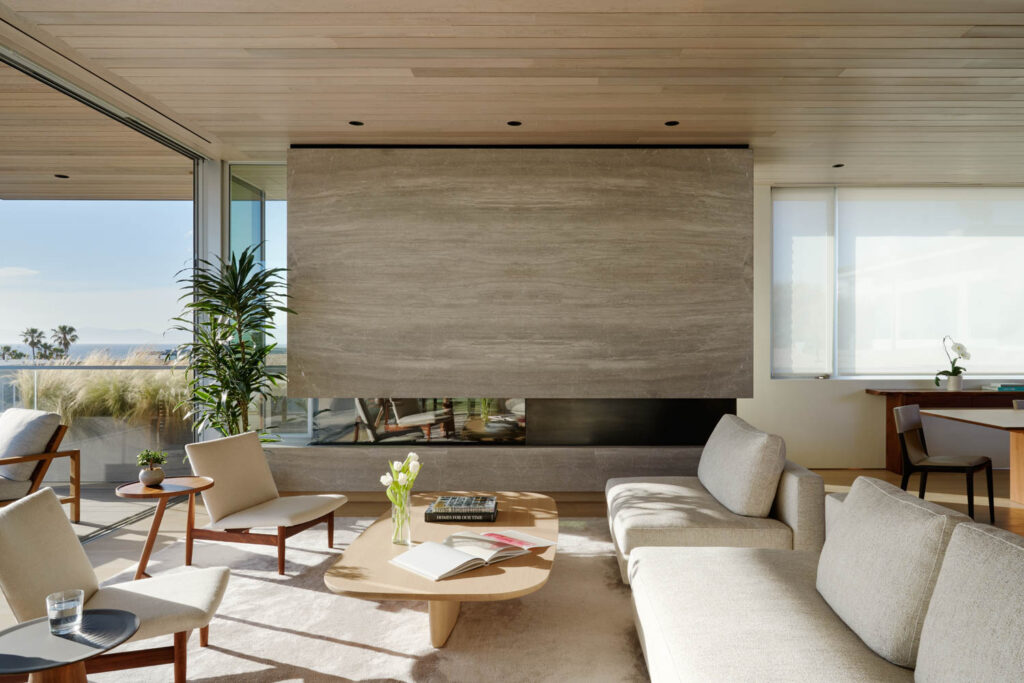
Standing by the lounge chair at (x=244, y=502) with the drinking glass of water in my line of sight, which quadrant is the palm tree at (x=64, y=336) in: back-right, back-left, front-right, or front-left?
back-right

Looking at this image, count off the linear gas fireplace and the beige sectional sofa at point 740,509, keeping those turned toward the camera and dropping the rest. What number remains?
1

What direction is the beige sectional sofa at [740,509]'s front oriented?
to the viewer's left

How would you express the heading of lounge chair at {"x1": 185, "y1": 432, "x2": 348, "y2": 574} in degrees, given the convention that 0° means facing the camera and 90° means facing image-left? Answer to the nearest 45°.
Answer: approximately 315°

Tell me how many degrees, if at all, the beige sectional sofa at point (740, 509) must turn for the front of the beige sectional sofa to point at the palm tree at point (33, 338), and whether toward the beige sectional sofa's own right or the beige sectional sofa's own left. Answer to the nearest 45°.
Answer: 0° — it already faces it

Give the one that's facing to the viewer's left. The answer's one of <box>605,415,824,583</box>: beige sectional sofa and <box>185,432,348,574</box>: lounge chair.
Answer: the beige sectional sofa

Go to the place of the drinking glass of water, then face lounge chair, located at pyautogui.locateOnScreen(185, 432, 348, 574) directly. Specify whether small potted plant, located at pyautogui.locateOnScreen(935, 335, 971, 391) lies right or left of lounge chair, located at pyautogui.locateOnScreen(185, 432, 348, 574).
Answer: right

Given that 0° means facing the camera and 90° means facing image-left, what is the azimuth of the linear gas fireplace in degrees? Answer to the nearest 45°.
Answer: approximately 0°

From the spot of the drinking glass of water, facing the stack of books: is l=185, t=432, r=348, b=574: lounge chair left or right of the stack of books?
left

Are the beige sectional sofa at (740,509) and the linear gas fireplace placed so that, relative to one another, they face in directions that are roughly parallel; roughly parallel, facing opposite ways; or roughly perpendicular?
roughly perpendicular

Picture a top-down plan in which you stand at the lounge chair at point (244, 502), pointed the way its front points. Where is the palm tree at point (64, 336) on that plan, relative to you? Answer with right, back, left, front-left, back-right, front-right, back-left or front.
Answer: back

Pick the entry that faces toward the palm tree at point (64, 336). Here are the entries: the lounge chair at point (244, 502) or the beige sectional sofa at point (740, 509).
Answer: the beige sectional sofa

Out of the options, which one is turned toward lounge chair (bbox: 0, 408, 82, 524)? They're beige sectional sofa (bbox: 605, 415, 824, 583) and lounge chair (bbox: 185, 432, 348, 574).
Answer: the beige sectional sofa
